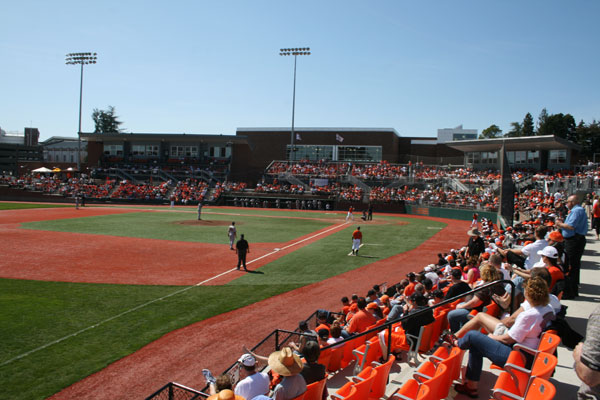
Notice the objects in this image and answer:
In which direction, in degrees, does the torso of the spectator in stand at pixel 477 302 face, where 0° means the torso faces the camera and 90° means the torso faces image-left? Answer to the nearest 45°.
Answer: approximately 90°

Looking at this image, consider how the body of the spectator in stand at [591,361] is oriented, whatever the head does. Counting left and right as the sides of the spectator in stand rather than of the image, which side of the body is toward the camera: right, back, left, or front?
left

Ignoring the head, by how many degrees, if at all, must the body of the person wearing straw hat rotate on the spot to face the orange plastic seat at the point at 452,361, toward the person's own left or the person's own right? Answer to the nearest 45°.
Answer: approximately 135° to the person's own right

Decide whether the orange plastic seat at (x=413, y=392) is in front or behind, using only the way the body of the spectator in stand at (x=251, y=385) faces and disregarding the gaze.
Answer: behind

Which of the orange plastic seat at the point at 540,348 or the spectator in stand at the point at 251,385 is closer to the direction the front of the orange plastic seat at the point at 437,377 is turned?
the spectator in stand

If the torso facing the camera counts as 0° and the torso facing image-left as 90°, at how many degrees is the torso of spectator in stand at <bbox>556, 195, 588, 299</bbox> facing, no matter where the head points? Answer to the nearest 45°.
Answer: approximately 90°

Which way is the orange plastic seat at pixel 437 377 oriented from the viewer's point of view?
to the viewer's left

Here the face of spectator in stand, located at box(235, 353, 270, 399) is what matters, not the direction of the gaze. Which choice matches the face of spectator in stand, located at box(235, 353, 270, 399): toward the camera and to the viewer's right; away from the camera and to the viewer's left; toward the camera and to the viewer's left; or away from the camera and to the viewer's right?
away from the camera and to the viewer's left

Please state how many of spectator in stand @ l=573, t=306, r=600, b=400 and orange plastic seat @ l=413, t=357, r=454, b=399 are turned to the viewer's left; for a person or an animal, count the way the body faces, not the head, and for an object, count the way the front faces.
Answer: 2

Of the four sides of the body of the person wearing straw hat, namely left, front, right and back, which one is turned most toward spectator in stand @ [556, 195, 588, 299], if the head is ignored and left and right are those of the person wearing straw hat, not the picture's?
right
